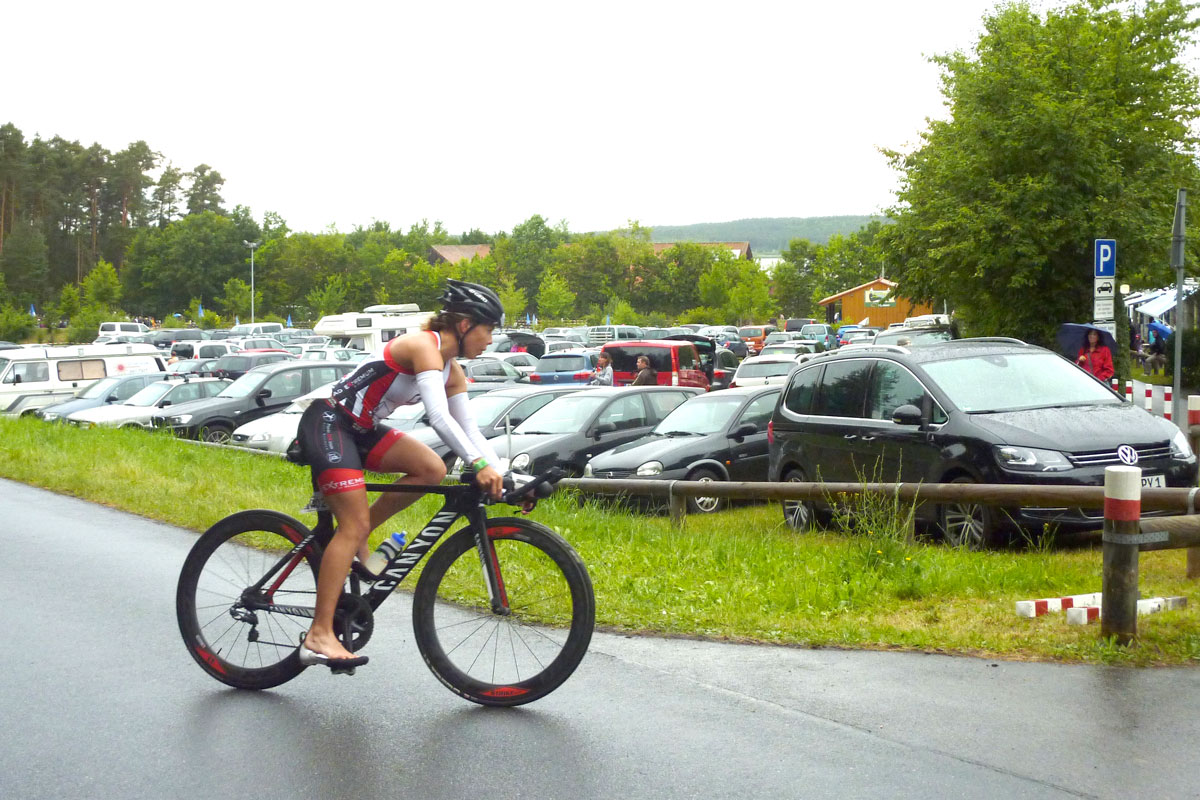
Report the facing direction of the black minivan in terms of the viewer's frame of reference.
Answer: facing the viewer and to the right of the viewer

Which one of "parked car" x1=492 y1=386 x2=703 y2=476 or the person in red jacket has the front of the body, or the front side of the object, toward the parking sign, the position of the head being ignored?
the person in red jacket

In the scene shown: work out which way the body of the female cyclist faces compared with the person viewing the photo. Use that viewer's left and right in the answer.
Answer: facing to the right of the viewer

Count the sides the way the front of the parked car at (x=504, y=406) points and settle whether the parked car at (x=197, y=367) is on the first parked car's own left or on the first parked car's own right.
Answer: on the first parked car's own right

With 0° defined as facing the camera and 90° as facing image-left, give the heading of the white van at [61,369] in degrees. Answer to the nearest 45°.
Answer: approximately 45°

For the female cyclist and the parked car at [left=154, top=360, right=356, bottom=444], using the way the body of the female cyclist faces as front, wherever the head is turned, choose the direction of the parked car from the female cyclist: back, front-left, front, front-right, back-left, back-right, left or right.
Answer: left

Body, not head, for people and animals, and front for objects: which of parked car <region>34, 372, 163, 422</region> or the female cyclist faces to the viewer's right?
the female cyclist

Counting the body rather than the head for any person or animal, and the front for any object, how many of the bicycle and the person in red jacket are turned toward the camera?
1

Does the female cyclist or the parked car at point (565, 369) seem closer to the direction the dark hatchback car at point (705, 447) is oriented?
the female cyclist

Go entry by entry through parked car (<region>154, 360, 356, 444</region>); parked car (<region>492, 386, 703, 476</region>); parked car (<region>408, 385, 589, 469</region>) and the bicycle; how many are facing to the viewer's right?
1

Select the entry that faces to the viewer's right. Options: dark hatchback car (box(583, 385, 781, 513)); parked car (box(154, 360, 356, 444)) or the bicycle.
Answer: the bicycle

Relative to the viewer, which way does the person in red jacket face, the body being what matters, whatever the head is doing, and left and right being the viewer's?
facing the viewer

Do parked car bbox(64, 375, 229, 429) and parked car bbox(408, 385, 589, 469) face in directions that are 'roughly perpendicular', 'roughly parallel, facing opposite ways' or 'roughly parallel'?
roughly parallel

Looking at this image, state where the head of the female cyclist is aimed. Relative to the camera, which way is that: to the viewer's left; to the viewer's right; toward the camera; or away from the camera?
to the viewer's right

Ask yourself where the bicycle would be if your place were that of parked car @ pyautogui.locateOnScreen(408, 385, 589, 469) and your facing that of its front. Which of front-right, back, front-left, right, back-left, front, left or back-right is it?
front-left

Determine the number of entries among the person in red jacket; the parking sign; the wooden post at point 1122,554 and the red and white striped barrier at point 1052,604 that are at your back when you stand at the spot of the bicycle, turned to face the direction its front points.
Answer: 0

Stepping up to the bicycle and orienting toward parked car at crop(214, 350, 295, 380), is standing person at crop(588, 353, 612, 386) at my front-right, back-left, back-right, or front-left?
front-right
